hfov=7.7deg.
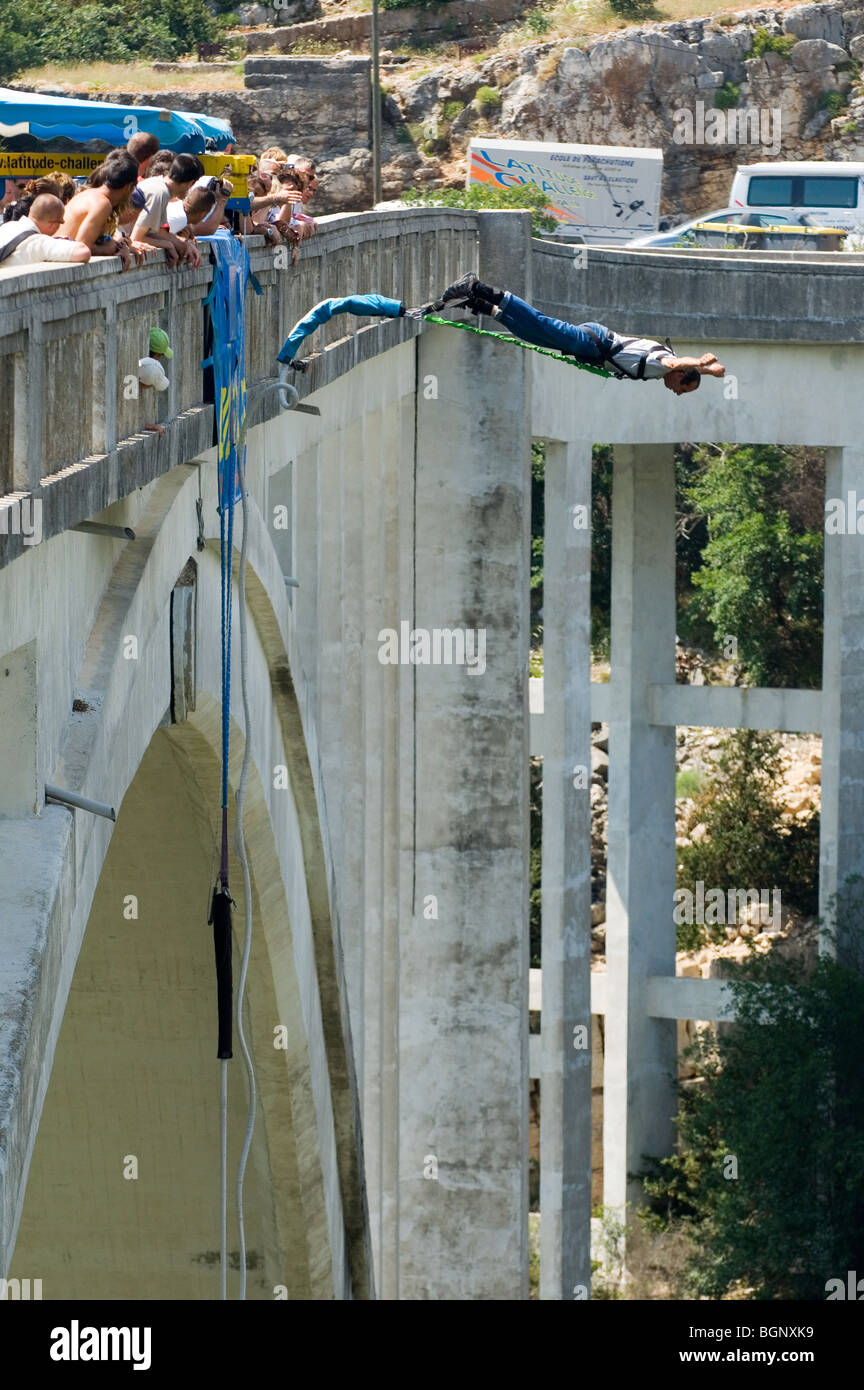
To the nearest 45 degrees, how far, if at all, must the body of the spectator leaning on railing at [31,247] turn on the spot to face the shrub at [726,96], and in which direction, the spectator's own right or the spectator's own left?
approximately 45° to the spectator's own left

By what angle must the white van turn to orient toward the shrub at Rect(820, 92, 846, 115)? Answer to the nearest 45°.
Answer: approximately 90° to its left

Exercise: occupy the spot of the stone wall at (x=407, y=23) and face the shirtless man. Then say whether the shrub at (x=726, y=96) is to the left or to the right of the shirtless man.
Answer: left

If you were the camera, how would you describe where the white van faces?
facing to the right of the viewer

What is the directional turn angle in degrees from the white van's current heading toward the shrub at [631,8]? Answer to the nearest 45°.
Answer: approximately 90° to its left
